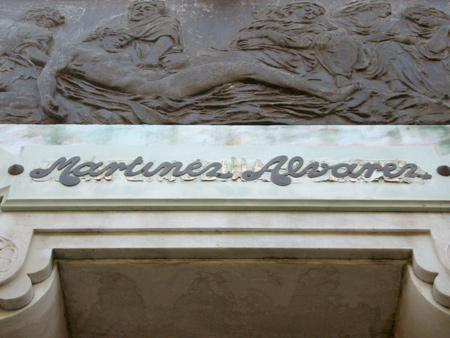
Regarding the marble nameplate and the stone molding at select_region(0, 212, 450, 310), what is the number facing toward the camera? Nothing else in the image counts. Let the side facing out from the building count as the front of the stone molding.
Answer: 2

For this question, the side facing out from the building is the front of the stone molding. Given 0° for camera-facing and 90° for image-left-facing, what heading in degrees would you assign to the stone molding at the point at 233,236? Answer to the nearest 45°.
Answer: approximately 0°
